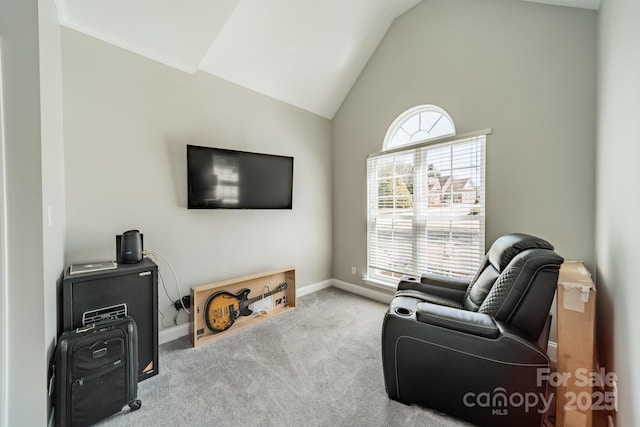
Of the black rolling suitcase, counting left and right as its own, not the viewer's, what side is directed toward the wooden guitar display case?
left

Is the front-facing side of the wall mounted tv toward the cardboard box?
yes

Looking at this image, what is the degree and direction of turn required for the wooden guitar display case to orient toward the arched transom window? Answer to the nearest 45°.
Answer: approximately 45° to its left

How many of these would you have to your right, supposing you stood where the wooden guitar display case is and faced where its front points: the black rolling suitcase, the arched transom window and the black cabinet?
2

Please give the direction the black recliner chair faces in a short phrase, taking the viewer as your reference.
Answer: facing to the left of the viewer

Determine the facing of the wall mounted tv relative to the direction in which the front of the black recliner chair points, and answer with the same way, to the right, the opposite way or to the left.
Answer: the opposite way

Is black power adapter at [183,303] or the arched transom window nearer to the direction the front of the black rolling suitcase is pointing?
the arched transom window
